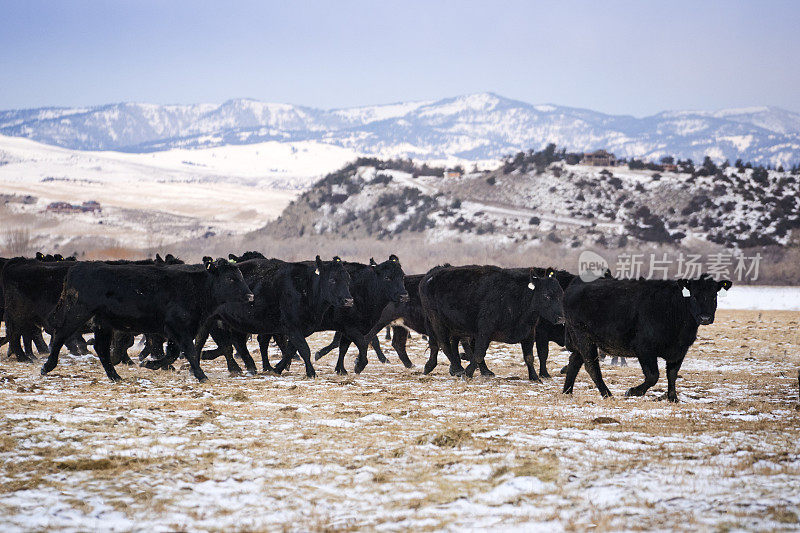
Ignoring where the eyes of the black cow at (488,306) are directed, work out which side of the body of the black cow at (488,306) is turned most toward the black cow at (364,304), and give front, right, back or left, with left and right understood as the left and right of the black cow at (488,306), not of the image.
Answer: back

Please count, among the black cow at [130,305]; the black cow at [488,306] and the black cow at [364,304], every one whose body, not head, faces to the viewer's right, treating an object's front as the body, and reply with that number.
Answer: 3

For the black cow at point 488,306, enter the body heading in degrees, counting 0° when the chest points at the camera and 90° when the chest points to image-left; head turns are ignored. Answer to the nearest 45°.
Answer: approximately 270°

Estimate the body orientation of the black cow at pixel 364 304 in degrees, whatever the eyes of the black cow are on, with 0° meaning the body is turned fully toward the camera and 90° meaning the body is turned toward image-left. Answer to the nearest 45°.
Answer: approximately 270°

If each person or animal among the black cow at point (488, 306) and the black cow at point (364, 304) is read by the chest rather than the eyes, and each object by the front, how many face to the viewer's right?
2

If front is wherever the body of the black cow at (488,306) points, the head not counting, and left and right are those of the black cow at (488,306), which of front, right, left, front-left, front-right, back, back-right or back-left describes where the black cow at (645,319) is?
front-right

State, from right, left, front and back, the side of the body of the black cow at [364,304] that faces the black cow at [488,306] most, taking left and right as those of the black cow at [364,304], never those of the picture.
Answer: front

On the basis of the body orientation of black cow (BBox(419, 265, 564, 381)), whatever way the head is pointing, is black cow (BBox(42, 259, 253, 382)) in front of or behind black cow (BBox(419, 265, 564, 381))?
behind

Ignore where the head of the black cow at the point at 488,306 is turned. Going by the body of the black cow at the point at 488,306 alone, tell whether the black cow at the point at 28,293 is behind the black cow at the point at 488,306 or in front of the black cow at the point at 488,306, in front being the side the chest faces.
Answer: behind

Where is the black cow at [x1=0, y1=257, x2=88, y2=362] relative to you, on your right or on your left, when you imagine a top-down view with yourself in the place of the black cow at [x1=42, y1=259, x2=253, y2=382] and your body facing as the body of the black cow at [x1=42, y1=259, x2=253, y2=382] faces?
on your left

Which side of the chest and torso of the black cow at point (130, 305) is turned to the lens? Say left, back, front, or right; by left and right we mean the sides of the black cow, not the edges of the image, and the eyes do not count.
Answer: right
